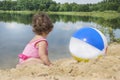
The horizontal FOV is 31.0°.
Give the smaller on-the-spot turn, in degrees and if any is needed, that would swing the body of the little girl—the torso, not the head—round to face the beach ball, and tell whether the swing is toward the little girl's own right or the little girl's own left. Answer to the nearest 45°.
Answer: approximately 45° to the little girl's own right

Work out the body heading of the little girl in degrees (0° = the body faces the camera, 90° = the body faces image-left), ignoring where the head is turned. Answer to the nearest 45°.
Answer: approximately 225°

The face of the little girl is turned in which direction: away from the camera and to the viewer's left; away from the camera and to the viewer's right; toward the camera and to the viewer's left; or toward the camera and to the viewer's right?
away from the camera and to the viewer's right
